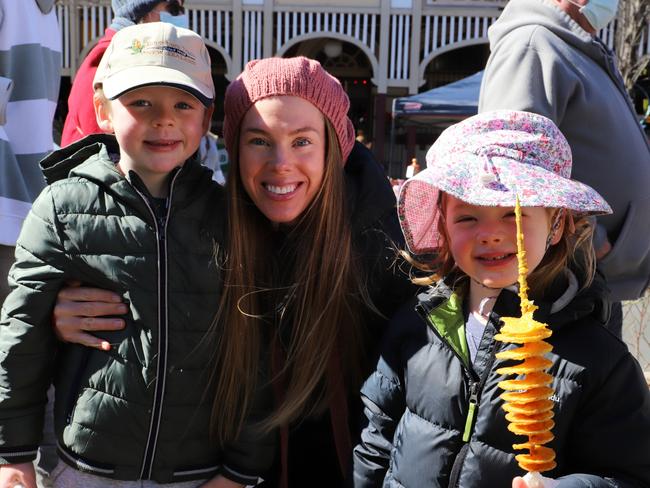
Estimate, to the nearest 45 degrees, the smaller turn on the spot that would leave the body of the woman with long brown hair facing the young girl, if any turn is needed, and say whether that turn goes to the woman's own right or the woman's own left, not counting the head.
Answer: approximately 45° to the woman's own left

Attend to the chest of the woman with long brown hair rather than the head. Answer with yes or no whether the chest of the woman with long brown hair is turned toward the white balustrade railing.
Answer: no

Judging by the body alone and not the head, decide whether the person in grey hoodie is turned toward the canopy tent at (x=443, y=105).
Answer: no

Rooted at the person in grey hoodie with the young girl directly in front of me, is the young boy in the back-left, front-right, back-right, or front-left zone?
front-right

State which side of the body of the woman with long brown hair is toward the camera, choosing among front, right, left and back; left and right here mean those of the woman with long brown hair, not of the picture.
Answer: front

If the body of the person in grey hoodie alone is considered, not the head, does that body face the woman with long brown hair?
no

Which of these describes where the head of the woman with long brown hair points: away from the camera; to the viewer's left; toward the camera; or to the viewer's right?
toward the camera

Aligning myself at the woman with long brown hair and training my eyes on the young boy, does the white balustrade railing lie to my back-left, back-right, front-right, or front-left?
back-right
